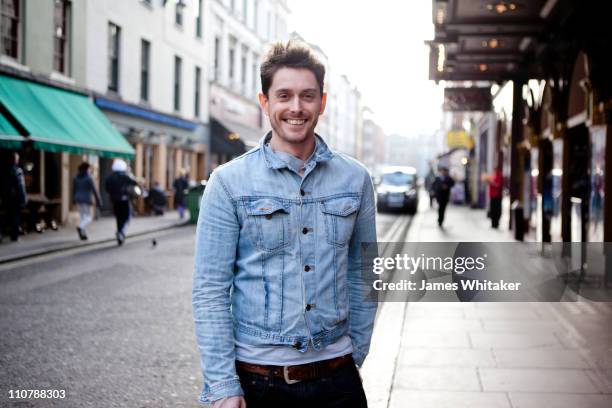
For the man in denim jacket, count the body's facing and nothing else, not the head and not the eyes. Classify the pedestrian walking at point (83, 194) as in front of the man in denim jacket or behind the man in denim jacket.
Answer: behind

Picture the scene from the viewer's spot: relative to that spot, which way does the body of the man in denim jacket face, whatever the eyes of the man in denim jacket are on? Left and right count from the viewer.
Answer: facing the viewer

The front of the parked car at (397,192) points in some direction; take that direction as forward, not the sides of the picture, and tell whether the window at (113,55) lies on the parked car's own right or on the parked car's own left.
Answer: on the parked car's own right

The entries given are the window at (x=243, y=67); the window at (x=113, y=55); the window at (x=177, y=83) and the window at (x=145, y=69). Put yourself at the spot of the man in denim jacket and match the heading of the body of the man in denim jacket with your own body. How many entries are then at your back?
4

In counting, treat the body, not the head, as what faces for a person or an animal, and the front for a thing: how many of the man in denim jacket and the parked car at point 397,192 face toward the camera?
2

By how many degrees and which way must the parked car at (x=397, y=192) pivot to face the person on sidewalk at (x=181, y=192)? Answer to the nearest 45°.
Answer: approximately 45° to its right

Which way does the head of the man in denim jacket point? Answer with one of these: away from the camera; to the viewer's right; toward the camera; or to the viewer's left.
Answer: toward the camera

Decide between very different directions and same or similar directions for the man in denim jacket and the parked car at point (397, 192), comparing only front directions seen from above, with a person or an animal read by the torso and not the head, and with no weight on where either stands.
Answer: same or similar directions

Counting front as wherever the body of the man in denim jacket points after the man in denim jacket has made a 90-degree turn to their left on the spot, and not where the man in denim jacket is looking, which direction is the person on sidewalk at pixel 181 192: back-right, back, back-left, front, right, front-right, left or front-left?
left

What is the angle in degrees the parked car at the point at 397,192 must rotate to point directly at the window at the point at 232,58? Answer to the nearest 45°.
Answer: approximately 135° to its right

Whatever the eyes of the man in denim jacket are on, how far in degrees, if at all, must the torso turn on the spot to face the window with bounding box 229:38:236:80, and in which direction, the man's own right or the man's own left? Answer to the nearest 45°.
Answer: approximately 180°

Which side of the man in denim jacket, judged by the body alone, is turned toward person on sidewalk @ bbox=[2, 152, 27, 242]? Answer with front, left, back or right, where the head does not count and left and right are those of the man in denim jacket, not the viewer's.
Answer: back

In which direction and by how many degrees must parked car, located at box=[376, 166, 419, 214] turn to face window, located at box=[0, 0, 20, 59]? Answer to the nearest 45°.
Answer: approximately 45° to its right

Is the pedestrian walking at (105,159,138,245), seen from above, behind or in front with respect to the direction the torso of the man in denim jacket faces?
behind

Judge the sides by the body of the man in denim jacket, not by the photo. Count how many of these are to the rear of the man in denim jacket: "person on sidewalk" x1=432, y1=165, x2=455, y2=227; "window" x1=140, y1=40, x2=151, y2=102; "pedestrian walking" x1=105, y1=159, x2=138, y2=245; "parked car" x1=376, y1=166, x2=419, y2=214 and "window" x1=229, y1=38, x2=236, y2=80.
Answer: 5

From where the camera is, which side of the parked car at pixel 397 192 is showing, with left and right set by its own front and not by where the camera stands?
front
